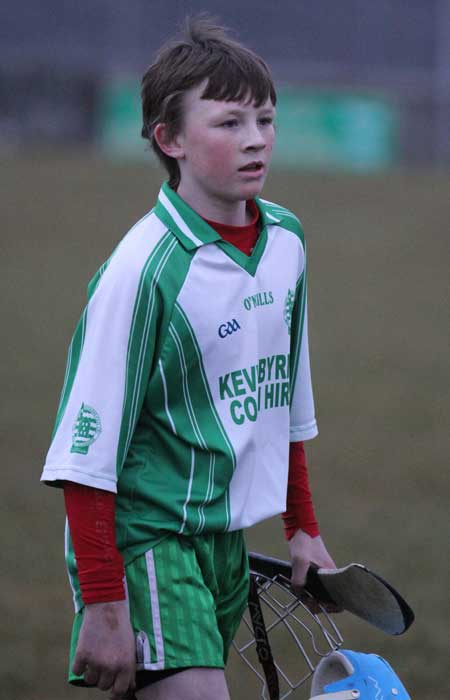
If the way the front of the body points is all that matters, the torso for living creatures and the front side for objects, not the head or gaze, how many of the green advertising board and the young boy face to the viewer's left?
0

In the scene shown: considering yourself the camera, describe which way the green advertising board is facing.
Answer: facing the viewer

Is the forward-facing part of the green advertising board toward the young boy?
yes

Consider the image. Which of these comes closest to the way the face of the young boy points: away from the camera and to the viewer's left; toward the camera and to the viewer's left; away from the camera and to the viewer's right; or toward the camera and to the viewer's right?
toward the camera and to the viewer's right

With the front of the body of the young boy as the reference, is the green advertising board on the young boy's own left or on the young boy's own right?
on the young boy's own left

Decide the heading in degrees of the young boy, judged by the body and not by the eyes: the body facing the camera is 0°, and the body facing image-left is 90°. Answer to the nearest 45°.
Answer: approximately 315°
